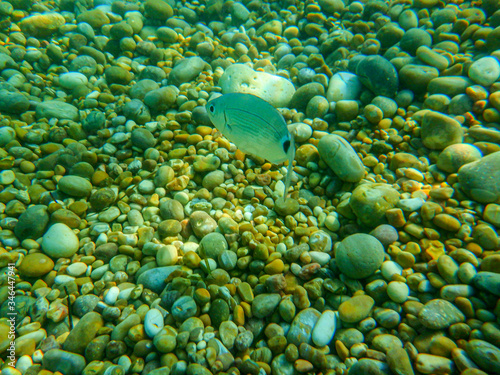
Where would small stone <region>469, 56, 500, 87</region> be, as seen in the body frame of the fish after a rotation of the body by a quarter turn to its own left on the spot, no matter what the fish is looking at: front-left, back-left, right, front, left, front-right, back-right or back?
back-left

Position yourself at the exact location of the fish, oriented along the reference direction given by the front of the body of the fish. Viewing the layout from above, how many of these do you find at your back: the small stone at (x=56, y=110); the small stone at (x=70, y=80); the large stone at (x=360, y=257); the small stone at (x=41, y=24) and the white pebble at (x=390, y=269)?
2

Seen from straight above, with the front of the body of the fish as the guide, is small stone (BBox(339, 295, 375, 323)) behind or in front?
behind

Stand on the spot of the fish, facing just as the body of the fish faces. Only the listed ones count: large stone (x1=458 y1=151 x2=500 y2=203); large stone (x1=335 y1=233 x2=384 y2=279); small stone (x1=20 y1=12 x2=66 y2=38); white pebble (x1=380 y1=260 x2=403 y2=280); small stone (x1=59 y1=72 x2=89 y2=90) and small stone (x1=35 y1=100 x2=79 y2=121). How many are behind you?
3

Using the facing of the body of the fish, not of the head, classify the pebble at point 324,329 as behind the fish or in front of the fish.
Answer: behind

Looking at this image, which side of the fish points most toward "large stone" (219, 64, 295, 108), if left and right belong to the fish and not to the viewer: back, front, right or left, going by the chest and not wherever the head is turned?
right

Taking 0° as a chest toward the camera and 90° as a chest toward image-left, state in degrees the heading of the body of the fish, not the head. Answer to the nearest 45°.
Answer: approximately 90°

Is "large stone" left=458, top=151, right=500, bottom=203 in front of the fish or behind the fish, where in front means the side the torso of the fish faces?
behind

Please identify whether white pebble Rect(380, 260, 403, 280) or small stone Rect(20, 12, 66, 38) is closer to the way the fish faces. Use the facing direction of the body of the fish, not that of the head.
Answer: the small stone

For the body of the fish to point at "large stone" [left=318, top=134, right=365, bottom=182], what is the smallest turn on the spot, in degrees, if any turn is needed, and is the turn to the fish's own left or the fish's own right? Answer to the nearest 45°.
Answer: approximately 135° to the fish's own right

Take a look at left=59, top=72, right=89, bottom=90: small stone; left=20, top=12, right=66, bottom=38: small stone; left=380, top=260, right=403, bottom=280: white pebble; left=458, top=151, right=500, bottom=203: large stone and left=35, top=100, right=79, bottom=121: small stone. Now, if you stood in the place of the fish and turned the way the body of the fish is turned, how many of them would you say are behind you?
2
